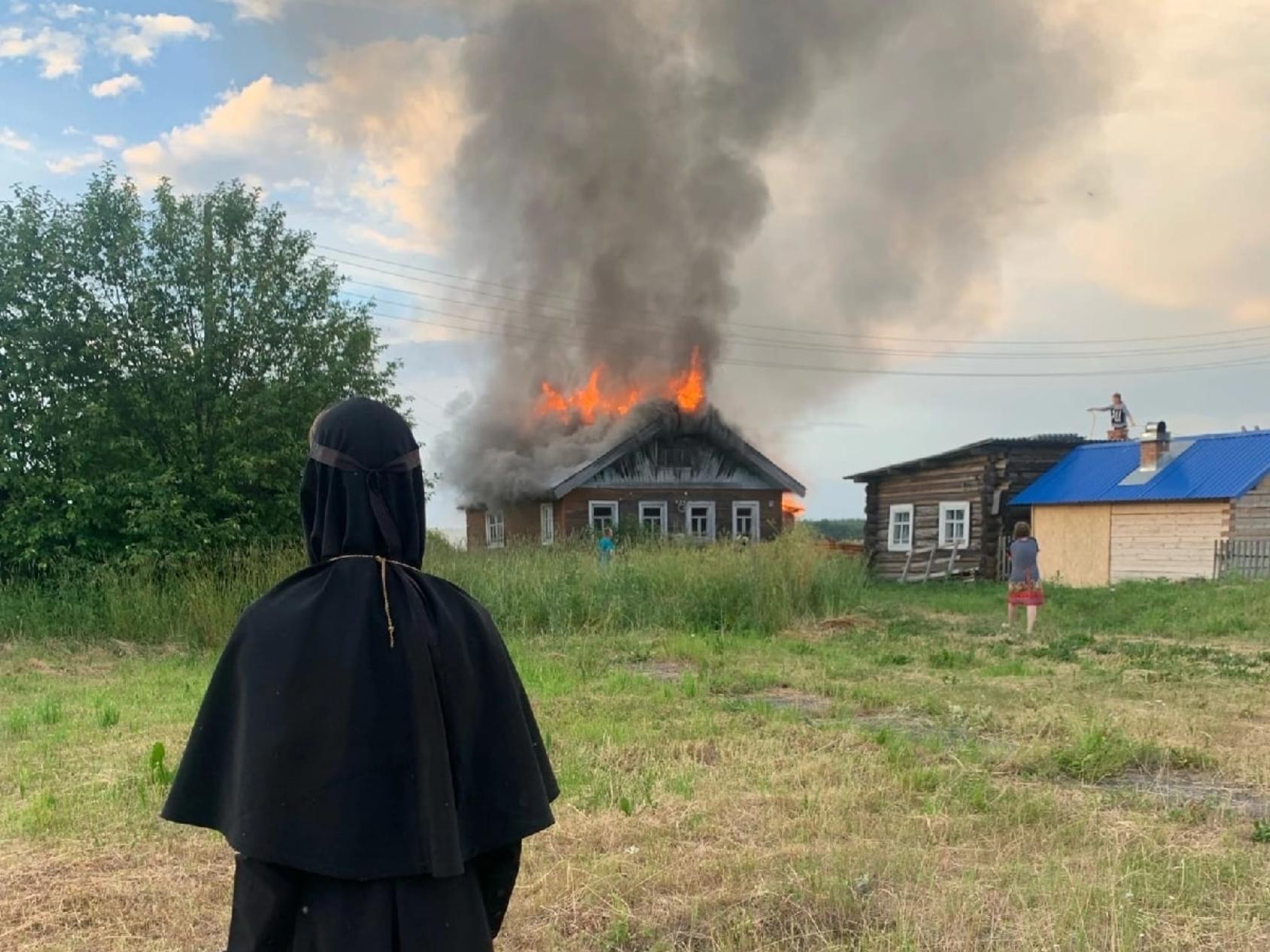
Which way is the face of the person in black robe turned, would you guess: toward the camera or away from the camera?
away from the camera

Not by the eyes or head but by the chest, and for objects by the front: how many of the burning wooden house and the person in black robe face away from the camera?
1

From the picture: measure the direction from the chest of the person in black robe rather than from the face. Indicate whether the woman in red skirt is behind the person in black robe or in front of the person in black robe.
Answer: in front

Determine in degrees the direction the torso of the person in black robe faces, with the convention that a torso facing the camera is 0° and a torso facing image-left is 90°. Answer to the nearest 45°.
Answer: approximately 180°

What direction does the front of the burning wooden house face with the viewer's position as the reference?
facing the viewer

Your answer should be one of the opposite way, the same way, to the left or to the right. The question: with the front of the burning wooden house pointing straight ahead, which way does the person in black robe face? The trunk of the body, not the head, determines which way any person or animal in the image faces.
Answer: the opposite way
